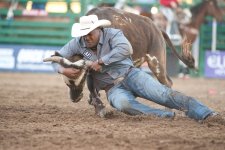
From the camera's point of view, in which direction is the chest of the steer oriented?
to the viewer's left

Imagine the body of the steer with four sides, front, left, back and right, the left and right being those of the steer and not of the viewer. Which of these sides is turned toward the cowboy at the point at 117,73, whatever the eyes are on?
left
